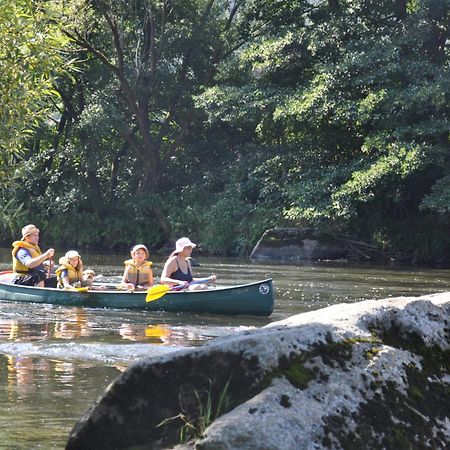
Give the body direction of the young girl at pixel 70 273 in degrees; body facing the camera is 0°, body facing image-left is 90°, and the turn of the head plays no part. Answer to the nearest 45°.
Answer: approximately 315°

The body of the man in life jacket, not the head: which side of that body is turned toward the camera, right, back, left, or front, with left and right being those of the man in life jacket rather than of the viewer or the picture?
right

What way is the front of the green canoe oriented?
to the viewer's right

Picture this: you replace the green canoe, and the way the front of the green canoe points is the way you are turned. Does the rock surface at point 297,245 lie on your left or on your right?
on your left

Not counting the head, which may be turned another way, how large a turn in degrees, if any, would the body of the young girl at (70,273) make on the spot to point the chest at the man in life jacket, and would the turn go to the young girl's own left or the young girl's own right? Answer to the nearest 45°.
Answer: approximately 135° to the young girl's own right

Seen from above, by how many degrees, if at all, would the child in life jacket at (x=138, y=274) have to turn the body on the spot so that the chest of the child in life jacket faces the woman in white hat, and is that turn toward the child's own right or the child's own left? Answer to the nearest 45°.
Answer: approximately 45° to the child's own left

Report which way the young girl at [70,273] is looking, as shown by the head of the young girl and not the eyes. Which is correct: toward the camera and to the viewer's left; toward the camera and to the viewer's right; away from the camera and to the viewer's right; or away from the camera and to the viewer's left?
toward the camera and to the viewer's right

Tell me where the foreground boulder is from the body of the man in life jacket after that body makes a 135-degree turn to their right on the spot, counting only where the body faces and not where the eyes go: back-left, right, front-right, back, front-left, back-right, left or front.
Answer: front-left

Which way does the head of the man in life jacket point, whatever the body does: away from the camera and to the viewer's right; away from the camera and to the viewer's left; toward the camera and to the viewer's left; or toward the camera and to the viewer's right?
toward the camera and to the viewer's right

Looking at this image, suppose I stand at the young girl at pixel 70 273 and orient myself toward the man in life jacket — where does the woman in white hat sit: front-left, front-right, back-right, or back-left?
back-left

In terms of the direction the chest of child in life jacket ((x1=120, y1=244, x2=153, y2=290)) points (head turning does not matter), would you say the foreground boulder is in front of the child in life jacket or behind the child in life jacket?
in front

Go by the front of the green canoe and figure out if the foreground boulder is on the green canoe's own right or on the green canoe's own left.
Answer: on the green canoe's own right
